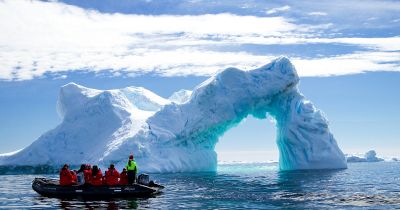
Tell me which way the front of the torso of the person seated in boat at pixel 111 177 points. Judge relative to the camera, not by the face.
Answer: away from the camera

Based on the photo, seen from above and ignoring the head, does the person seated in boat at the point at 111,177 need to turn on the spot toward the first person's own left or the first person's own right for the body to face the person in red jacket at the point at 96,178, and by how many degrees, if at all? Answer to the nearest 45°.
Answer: approximately 90° to the first person's own left

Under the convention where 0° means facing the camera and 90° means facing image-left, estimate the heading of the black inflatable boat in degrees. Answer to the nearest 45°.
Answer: approximately 90°

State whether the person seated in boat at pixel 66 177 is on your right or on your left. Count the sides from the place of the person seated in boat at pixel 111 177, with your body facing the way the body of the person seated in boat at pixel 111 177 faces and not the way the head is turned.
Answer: on your left
